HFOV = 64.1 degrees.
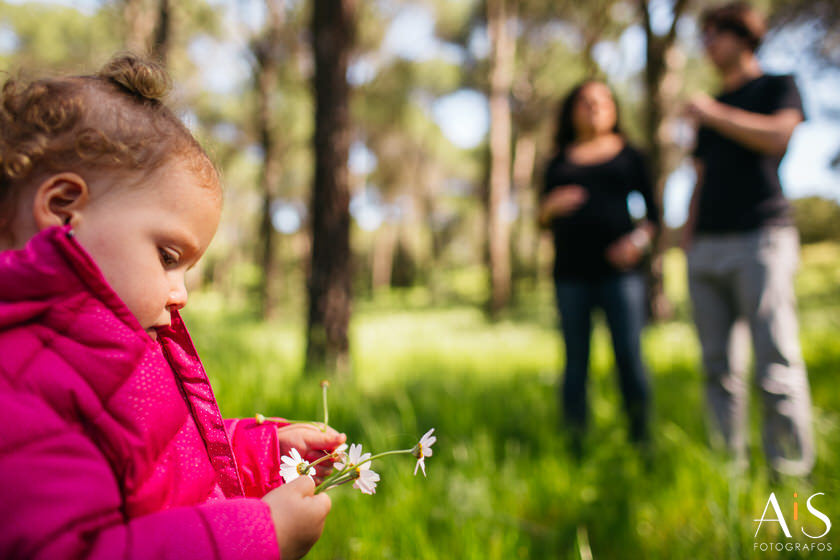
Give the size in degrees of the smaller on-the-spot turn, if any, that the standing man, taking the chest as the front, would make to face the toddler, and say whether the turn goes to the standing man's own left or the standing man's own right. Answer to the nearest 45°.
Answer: approximately 45° to the standing man's own left

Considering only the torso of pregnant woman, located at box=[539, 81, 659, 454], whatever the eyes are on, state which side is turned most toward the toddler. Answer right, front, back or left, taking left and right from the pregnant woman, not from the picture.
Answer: front

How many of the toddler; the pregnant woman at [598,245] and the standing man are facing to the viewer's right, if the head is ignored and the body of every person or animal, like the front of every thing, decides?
1

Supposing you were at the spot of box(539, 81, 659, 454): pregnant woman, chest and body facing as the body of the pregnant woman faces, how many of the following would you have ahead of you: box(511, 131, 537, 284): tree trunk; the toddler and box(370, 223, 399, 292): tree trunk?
1

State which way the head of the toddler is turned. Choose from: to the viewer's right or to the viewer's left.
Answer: to the viewer's right

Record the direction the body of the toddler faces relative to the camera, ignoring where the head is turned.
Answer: to the viewer's right

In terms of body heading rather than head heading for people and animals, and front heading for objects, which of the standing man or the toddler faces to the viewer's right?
the toddler

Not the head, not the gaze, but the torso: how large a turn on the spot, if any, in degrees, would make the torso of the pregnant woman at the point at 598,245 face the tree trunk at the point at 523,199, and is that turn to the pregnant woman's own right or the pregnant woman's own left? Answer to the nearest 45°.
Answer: approximately 180°

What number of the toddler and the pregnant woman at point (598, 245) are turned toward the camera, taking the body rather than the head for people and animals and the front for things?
1

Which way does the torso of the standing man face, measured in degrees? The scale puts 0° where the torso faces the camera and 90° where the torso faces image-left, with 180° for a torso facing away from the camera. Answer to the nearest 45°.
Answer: approximately 45°

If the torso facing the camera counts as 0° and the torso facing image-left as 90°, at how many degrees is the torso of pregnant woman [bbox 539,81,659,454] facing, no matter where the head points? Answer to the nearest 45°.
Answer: approximately 0°

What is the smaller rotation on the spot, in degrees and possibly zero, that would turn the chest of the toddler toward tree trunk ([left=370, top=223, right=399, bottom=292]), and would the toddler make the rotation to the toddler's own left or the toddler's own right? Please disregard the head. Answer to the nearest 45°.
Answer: approximately 90° to the toddler's own left
